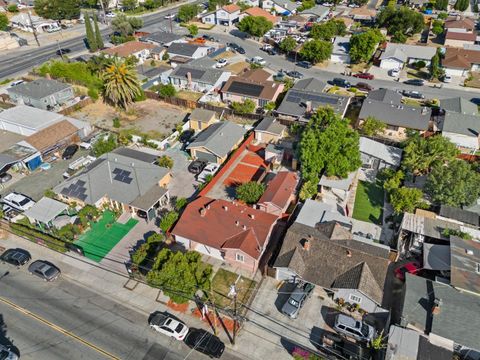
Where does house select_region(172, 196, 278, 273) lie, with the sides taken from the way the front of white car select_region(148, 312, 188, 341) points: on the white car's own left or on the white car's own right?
on the white car's own right

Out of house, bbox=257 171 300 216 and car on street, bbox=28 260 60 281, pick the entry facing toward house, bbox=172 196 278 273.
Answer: house, bbox=257 171 300 216

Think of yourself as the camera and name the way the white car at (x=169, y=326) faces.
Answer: facing away from the viewer and to the left of the viewer

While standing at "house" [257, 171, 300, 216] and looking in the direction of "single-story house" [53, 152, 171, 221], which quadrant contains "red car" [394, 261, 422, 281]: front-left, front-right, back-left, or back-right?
back-left

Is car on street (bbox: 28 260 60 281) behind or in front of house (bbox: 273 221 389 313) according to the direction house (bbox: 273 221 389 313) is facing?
in front

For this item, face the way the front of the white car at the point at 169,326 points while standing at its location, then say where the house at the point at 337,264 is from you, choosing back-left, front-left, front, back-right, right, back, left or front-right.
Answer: back-right

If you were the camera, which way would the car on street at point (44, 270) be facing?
facing away from the viewer and to the left of the viewer

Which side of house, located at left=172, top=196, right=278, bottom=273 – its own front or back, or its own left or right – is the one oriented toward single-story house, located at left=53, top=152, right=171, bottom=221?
right

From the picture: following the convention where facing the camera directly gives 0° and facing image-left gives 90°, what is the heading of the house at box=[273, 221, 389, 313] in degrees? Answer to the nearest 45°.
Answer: approximately 45°
